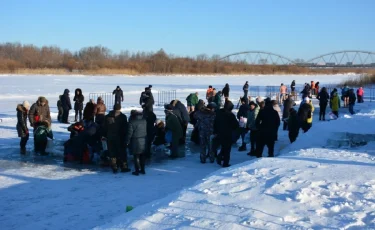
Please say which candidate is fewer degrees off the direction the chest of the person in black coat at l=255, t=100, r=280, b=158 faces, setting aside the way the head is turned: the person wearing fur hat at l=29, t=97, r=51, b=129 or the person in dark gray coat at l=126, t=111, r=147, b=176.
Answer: the person wearing fur hat

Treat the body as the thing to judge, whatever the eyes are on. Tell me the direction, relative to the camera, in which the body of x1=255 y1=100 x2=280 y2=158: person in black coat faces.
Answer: away from the camera

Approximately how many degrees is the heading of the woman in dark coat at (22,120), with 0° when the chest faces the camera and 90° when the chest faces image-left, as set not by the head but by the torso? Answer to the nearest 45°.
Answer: approximately 270°

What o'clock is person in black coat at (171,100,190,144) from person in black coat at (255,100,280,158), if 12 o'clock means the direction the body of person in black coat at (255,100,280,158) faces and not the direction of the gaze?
person in black coat at (171,100,190,144) is roughly at 10 o'clock from person in black coat at (255,100,280,158).

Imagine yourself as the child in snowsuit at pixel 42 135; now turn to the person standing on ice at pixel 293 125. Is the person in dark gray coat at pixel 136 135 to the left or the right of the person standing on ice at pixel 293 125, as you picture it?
right

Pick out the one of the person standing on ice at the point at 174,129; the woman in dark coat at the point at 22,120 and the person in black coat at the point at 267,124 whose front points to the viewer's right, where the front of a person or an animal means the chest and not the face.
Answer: the woman in dark coat
